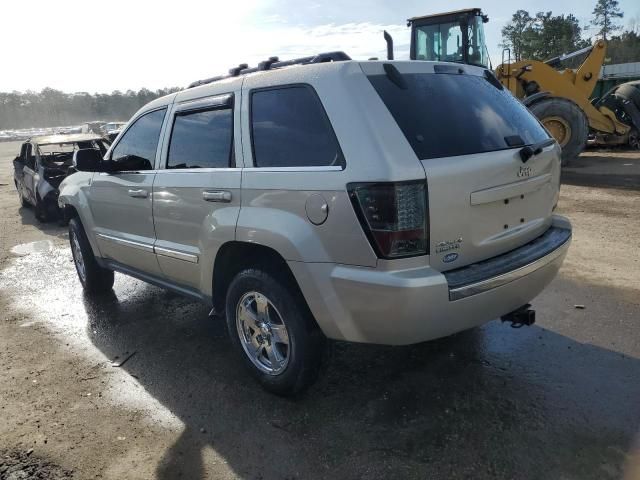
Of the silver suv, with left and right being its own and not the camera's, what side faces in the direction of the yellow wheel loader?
right

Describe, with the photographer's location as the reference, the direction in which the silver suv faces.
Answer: facing away from the viewer and to the left of the viewer
